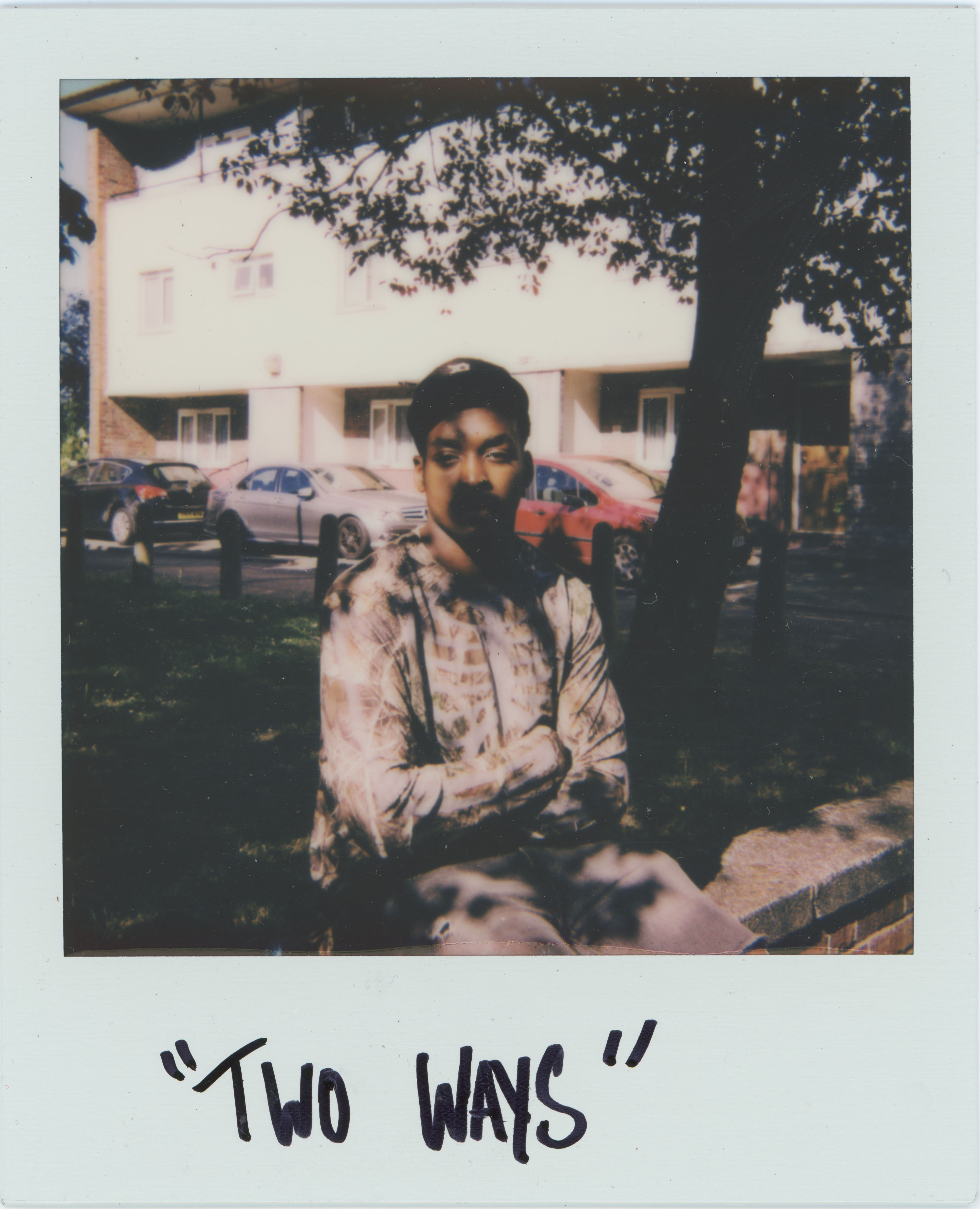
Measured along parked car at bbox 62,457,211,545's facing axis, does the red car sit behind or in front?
behind

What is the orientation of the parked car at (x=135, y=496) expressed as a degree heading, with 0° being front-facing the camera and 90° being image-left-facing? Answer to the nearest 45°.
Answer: approximately 135°

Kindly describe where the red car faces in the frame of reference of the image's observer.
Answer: facing the viewer and to the right of the viewer
